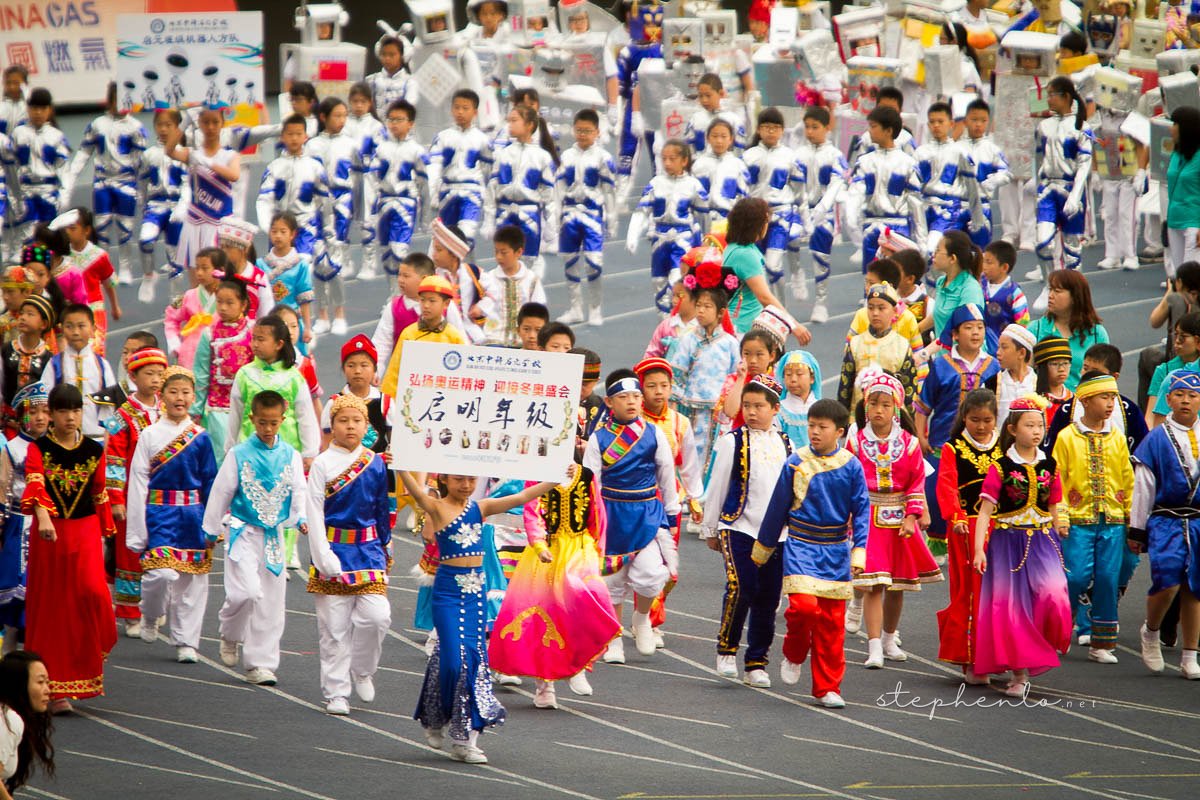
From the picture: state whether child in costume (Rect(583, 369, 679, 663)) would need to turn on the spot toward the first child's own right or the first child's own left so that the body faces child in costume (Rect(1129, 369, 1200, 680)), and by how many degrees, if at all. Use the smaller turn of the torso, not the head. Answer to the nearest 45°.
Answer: approximately 90° to the first child's own left

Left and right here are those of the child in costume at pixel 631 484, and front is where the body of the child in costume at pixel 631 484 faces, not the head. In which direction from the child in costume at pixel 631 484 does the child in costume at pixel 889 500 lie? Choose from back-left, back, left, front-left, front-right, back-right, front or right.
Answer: left

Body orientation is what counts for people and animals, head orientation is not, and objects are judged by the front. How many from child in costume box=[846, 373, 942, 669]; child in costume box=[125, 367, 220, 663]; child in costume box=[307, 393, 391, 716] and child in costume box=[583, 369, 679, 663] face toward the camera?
4

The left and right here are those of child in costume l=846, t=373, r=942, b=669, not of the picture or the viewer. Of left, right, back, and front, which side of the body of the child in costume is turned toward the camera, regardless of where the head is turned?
front

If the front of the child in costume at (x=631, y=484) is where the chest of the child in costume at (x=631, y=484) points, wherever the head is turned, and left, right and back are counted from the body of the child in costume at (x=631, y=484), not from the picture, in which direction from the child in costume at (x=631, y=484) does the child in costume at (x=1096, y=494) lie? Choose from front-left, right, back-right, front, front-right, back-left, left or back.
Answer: left

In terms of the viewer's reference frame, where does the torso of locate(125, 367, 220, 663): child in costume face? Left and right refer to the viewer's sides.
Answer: facing the viewer

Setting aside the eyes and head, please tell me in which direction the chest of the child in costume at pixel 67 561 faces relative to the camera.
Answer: toward the camera

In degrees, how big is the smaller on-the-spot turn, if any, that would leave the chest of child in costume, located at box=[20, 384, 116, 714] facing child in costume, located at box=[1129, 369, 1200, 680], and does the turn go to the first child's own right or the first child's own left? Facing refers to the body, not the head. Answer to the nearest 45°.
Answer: approximately 90° to the first child's own left

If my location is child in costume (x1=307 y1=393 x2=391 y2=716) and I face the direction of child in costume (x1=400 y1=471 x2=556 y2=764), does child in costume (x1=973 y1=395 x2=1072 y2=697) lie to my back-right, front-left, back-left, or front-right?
front-left

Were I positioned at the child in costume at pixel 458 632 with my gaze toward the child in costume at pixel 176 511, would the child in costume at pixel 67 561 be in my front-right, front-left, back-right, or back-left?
front-left

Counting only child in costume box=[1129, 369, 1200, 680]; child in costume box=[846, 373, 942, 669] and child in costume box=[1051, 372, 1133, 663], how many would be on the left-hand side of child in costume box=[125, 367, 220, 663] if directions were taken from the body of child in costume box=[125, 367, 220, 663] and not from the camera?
3

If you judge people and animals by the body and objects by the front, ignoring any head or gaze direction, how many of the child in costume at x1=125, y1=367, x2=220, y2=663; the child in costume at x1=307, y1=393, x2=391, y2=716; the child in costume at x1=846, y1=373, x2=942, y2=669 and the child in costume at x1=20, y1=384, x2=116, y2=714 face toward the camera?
4

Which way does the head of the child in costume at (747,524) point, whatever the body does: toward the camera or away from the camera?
toward the camera

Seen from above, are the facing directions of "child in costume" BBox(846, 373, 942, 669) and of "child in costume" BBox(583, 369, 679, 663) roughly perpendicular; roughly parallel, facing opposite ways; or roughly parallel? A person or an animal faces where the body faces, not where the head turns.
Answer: roughly parallel
